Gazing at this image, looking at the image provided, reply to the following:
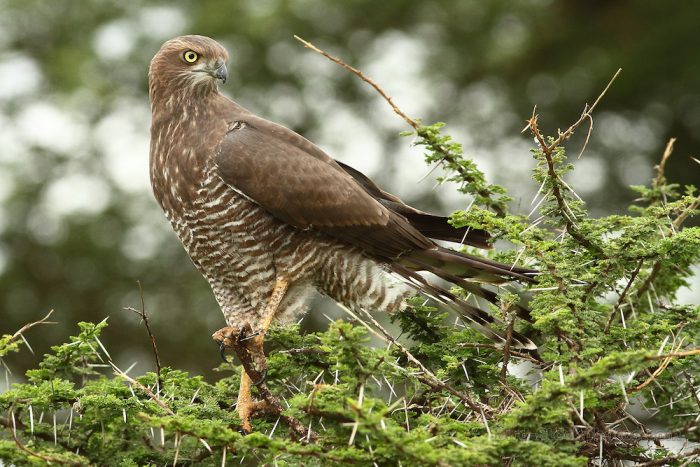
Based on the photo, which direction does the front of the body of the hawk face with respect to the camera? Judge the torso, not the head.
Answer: to the viewer's left
